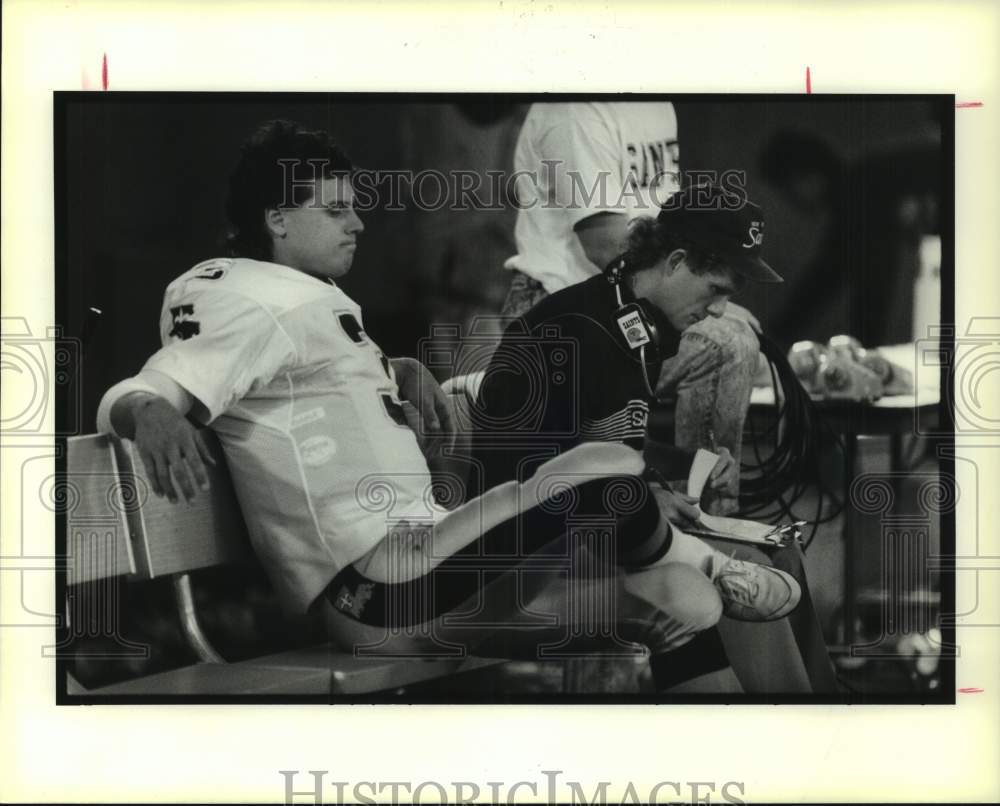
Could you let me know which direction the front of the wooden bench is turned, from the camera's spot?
facing the viewer and to the right of the viewer

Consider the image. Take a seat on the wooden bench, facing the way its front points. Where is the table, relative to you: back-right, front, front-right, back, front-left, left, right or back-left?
front-left
